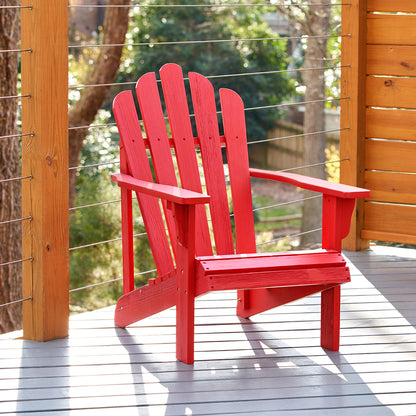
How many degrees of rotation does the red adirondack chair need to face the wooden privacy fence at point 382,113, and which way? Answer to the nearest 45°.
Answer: approximately 90° to its left

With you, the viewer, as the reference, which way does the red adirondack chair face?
facing the viewer and to the right of the viewer

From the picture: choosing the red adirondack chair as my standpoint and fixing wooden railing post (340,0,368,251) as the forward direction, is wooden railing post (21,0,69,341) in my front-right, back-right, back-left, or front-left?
back-left

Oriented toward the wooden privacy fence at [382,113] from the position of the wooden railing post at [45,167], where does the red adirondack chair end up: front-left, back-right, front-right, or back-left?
front-right

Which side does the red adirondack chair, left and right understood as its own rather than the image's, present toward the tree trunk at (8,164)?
back

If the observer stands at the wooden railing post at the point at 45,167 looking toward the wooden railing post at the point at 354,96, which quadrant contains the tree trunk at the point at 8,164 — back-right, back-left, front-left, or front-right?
front-left

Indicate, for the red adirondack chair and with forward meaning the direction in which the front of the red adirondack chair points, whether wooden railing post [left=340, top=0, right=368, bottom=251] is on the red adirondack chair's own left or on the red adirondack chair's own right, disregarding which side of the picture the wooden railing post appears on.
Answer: on the red adirondack chair's own left

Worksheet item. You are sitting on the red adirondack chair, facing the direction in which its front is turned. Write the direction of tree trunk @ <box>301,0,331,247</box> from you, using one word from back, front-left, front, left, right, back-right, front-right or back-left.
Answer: back-left
